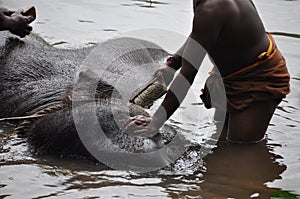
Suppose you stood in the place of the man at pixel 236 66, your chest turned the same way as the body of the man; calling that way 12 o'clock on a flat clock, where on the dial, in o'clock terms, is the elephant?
The elephant is roughly at 12 o'clock from the man.

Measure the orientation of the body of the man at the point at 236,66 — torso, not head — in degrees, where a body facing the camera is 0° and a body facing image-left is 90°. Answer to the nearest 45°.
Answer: approximately 90°
